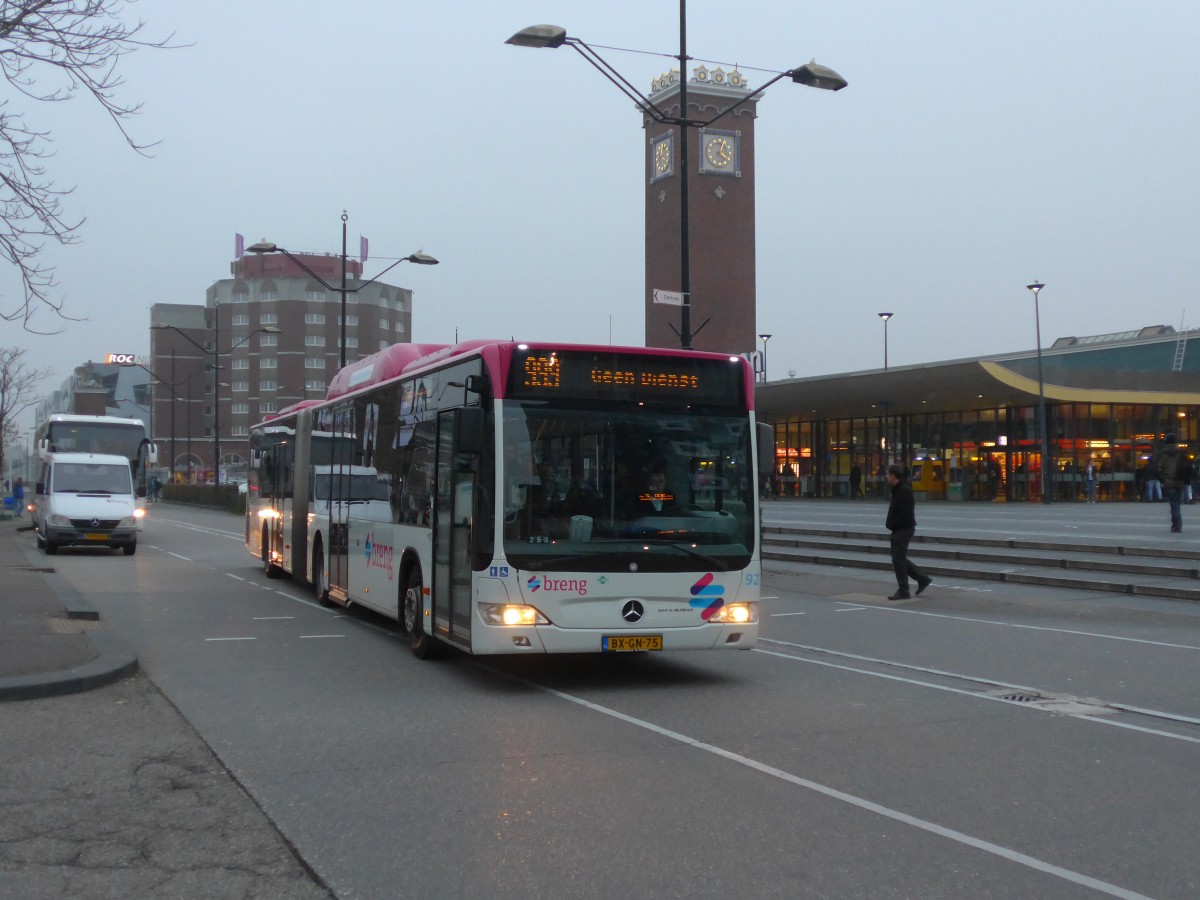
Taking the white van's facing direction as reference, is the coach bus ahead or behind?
behind

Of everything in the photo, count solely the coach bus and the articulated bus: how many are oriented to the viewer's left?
0

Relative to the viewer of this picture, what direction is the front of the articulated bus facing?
facing the viewer and to the right of the viewer

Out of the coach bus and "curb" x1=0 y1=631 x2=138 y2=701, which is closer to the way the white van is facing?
the curb

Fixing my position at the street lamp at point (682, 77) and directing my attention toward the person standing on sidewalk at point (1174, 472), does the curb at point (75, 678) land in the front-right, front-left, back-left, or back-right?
back-right

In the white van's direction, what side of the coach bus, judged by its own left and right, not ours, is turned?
front

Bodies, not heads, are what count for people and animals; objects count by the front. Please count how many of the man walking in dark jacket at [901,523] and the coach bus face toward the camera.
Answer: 1

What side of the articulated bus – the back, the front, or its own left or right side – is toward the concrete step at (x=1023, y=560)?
left

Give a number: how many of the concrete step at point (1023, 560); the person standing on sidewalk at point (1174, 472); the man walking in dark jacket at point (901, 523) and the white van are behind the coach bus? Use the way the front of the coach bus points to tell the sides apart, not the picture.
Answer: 0

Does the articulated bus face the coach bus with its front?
no

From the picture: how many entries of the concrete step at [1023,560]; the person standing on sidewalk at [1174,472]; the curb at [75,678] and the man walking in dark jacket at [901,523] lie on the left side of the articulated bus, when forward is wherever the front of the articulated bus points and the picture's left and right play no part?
3

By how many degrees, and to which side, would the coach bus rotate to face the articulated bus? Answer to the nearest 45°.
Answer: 0° — it already faces it

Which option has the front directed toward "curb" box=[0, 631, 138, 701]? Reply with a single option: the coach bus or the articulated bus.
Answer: the coach bus

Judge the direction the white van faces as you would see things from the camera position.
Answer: facing the viewer

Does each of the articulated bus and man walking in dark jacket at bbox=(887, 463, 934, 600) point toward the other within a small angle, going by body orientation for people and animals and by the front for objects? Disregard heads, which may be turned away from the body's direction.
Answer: no

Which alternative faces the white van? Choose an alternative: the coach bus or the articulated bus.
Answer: the coach bus

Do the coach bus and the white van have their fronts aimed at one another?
no

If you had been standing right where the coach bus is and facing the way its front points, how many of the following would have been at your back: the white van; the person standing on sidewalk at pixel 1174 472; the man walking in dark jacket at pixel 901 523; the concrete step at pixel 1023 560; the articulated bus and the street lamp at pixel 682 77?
0

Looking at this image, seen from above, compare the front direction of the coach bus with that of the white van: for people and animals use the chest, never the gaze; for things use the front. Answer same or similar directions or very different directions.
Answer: same or similar directions
